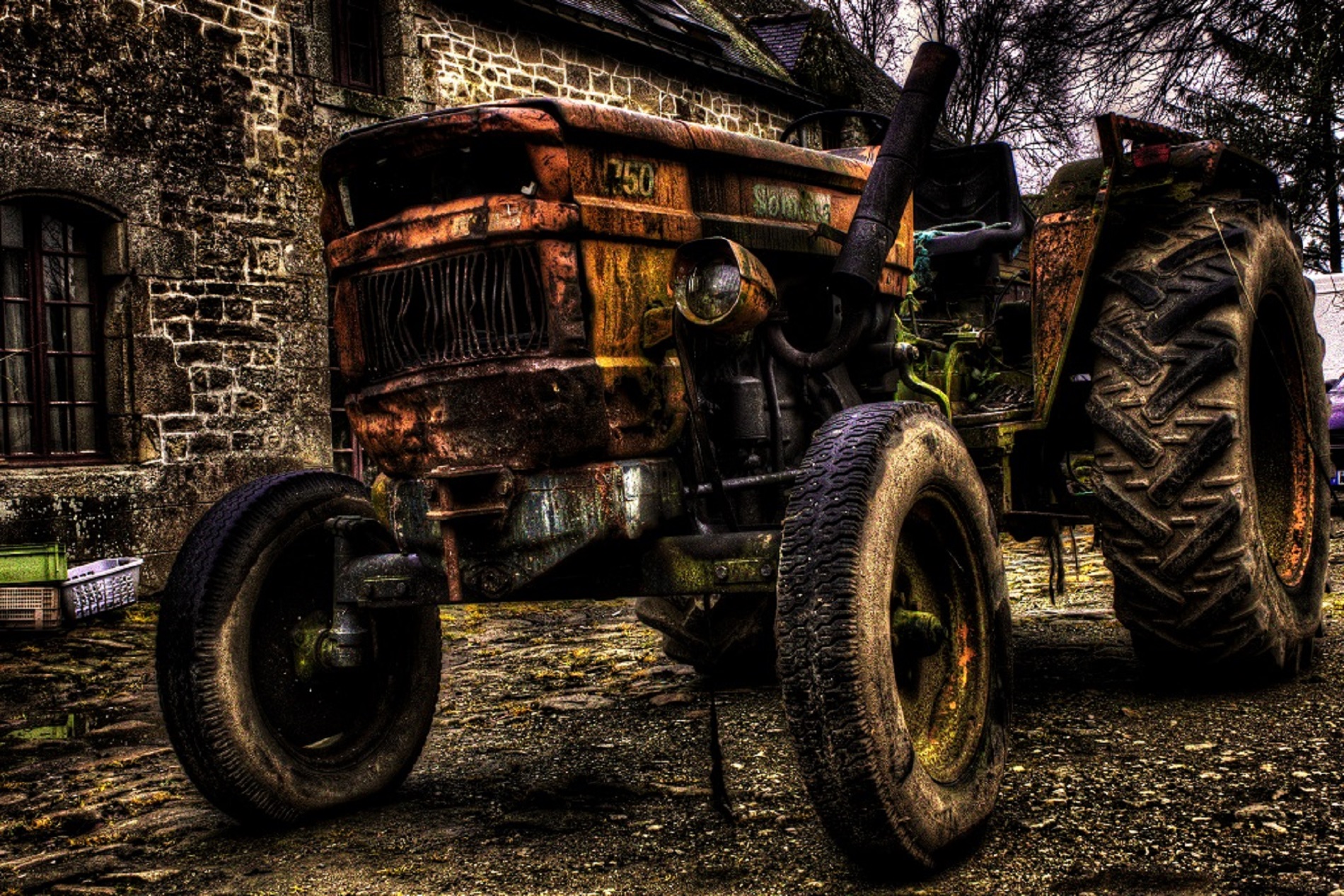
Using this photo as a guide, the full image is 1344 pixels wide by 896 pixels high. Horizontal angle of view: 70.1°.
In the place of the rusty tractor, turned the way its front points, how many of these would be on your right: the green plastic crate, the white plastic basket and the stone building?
3

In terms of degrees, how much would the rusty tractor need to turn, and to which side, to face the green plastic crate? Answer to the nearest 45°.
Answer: approximately 90° to its right

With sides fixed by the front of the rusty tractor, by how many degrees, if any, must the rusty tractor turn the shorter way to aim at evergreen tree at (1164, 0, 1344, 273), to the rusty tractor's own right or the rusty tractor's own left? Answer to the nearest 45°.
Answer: approximately 180°

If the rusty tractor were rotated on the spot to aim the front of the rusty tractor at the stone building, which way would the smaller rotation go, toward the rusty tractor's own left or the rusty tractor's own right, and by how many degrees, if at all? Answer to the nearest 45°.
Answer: approximately 90° to the rusty tractor's own right

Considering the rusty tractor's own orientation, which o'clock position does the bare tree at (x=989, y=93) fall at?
The bare tree is roughly at 5 o'clock from the rusty tractor.

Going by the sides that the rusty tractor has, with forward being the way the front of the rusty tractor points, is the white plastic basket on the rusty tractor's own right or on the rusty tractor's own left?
on the rusty tractor's own right

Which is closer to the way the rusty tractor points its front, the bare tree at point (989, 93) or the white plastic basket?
the white plastic basket

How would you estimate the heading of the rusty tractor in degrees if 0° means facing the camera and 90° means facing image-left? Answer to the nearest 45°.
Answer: approximately 45°
